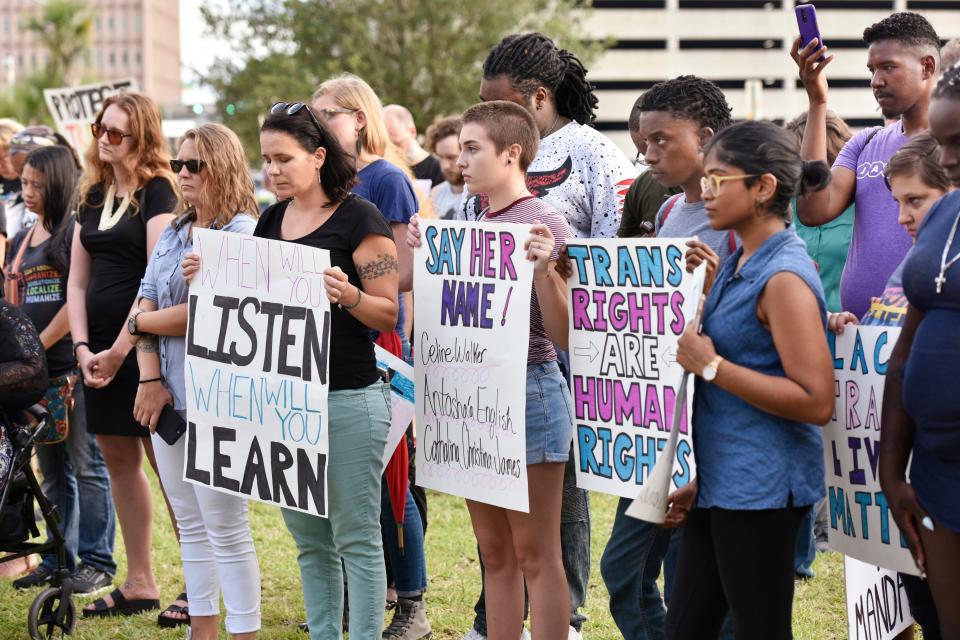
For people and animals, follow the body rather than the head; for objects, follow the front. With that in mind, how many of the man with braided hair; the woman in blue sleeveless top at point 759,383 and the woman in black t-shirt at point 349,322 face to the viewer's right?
0

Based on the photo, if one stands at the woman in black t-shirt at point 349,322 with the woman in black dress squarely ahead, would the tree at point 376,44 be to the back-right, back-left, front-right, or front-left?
front-right

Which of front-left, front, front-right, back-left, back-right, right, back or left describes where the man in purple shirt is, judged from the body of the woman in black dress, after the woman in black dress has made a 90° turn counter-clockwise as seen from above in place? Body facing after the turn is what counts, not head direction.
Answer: front

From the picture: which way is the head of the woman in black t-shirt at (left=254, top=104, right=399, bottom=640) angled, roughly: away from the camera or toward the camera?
toward the camera

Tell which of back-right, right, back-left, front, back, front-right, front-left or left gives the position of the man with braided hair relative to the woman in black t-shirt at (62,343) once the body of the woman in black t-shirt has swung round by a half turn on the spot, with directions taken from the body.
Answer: right

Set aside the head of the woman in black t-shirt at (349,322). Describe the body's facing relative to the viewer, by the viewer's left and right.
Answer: facing the viewer and to the left of the viewer

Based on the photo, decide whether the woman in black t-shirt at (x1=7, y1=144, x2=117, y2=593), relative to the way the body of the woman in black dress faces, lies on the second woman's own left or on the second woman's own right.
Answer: on the second woman's own right

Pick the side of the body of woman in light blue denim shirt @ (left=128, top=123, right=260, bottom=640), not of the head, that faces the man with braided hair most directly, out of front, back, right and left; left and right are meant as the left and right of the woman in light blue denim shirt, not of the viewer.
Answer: left

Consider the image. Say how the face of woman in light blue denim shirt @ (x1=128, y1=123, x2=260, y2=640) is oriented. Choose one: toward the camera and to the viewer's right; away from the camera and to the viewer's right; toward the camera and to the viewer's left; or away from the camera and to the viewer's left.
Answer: toward the camera and to the viewer's left

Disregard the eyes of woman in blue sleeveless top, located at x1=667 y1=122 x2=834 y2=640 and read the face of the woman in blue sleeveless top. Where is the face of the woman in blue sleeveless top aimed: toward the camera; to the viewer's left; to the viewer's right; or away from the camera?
to the viewer's left

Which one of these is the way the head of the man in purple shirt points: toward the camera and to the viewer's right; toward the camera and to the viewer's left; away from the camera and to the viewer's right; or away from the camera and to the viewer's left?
toward the camera and to the viewer's left

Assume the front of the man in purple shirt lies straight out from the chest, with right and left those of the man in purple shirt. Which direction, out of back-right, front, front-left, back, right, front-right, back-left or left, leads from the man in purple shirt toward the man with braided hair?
front-right

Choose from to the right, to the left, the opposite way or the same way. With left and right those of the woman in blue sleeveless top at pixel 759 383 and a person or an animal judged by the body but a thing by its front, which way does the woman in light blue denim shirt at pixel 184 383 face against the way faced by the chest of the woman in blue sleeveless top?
to the left

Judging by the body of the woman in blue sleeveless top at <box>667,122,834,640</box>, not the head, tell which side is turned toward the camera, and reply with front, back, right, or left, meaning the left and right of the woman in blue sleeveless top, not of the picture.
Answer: left

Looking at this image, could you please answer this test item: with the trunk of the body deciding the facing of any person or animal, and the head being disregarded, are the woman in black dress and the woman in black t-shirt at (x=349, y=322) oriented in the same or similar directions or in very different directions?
same or similar directions

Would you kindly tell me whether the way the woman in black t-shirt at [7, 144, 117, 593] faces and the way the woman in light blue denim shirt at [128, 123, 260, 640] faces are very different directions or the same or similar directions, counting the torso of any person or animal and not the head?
same or similar directions
